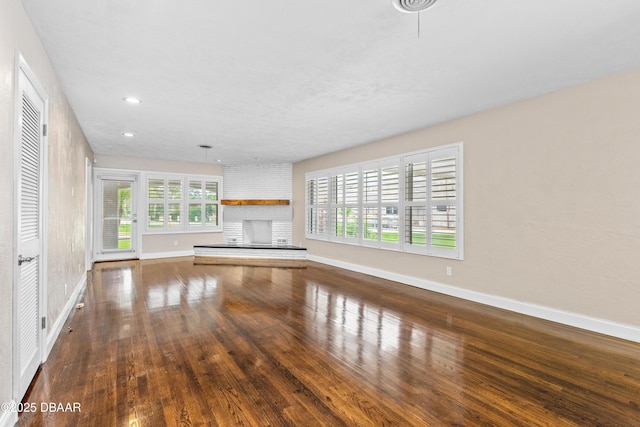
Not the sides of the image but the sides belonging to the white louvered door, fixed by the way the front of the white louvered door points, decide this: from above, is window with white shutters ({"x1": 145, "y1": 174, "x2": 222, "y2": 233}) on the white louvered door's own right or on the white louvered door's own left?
on the white louvered door's own left

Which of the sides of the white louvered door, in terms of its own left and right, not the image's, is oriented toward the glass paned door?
left

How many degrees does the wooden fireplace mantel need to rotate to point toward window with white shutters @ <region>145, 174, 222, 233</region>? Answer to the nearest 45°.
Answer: approximately 90° to its right

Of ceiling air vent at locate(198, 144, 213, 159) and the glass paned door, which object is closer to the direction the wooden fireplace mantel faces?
the ceiling air vent

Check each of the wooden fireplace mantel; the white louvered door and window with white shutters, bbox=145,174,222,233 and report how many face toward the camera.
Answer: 2

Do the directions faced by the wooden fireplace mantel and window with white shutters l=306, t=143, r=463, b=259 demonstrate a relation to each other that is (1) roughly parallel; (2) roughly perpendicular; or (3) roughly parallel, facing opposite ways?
roughly perpendicular

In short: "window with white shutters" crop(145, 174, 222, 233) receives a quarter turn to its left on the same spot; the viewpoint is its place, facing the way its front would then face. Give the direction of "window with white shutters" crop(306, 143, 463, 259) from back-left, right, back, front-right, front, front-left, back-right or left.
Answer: front-right

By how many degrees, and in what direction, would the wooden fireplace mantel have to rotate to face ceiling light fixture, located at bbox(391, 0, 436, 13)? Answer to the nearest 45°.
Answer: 0° — it already faces it

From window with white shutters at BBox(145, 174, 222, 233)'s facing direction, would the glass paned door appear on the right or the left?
on its right

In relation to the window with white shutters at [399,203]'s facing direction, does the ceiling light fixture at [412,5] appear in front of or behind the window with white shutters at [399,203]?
in front

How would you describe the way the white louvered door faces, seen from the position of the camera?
facing to the right of the viewer

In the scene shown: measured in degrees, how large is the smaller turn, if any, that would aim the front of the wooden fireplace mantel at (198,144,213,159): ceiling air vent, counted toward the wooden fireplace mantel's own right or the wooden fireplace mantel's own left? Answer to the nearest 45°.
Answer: approximately 45° to the wooden fireplace mantel's own right

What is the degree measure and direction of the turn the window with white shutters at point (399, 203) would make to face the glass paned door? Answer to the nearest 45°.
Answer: approximately 45° to its right

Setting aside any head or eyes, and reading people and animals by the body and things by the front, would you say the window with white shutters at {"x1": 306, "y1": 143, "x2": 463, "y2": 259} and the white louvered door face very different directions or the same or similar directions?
very different directions

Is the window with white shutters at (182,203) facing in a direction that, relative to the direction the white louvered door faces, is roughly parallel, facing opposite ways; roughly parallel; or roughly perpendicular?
roughly perpendicular
